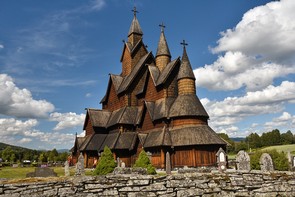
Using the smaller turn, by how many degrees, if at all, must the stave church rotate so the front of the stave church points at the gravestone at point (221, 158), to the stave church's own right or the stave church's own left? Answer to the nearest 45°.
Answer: approximately 135° to the stave church's own left

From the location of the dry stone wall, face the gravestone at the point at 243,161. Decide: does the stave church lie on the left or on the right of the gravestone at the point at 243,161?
left

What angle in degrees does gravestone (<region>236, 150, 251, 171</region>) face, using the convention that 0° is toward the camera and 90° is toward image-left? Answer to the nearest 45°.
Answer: approximately 0°

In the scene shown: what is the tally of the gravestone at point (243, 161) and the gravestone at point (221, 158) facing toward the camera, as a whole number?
2

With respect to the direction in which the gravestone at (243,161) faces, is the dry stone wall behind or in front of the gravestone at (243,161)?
in front

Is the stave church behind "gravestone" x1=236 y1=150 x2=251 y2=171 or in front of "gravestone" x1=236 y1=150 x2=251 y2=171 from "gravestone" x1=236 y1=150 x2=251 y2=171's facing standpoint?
behind

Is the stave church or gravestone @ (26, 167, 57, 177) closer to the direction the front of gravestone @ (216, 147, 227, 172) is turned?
the gravestone

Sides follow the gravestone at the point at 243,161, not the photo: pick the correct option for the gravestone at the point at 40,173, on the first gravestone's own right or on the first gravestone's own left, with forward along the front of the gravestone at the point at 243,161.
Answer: on the first gravestone's own right

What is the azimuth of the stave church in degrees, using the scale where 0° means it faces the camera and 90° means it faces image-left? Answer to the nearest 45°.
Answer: approximately 135°

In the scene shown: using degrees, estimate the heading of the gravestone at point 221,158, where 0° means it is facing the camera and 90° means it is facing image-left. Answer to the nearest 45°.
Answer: approximately 0°
